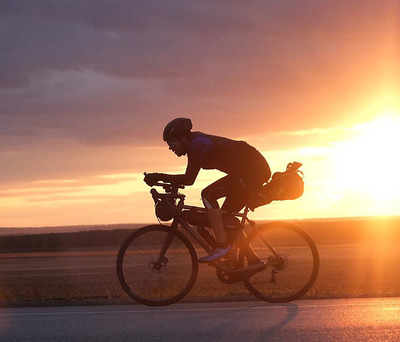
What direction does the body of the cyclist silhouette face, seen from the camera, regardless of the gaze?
to the viewer's left

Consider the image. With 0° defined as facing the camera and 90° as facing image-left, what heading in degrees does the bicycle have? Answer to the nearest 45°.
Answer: approximately 90°

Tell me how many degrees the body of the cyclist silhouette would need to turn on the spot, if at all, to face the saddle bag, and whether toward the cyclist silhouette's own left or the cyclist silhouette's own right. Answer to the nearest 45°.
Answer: approximately 180°
